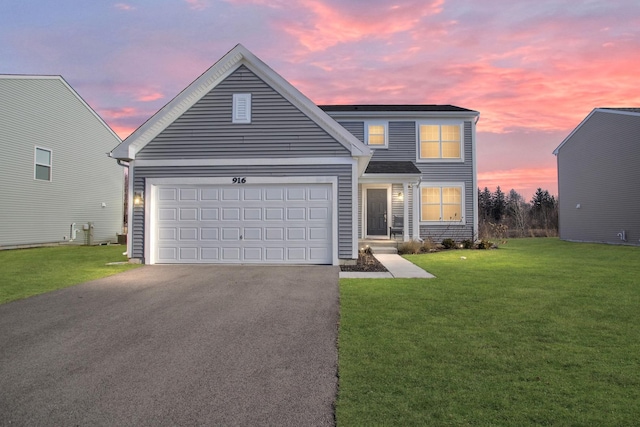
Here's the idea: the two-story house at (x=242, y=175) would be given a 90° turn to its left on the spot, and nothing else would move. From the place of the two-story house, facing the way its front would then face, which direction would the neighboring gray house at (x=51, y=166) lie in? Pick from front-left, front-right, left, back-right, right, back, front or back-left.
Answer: back-left

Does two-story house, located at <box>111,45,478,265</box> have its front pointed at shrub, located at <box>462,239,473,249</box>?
no

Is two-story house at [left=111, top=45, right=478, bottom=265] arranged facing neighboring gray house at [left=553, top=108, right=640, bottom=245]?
no

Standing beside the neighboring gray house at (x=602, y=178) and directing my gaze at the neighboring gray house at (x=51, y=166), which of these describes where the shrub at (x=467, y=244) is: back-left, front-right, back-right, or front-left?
front-left

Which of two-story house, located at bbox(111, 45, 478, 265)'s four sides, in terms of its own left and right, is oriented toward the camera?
front

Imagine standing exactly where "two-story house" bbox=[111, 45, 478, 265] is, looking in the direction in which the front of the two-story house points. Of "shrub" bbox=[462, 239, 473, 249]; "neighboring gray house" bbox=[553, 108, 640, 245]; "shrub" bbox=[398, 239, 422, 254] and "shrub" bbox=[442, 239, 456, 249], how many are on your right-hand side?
0

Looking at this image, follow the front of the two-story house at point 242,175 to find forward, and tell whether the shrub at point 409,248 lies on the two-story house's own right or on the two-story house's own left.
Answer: on the two-story house's own left
